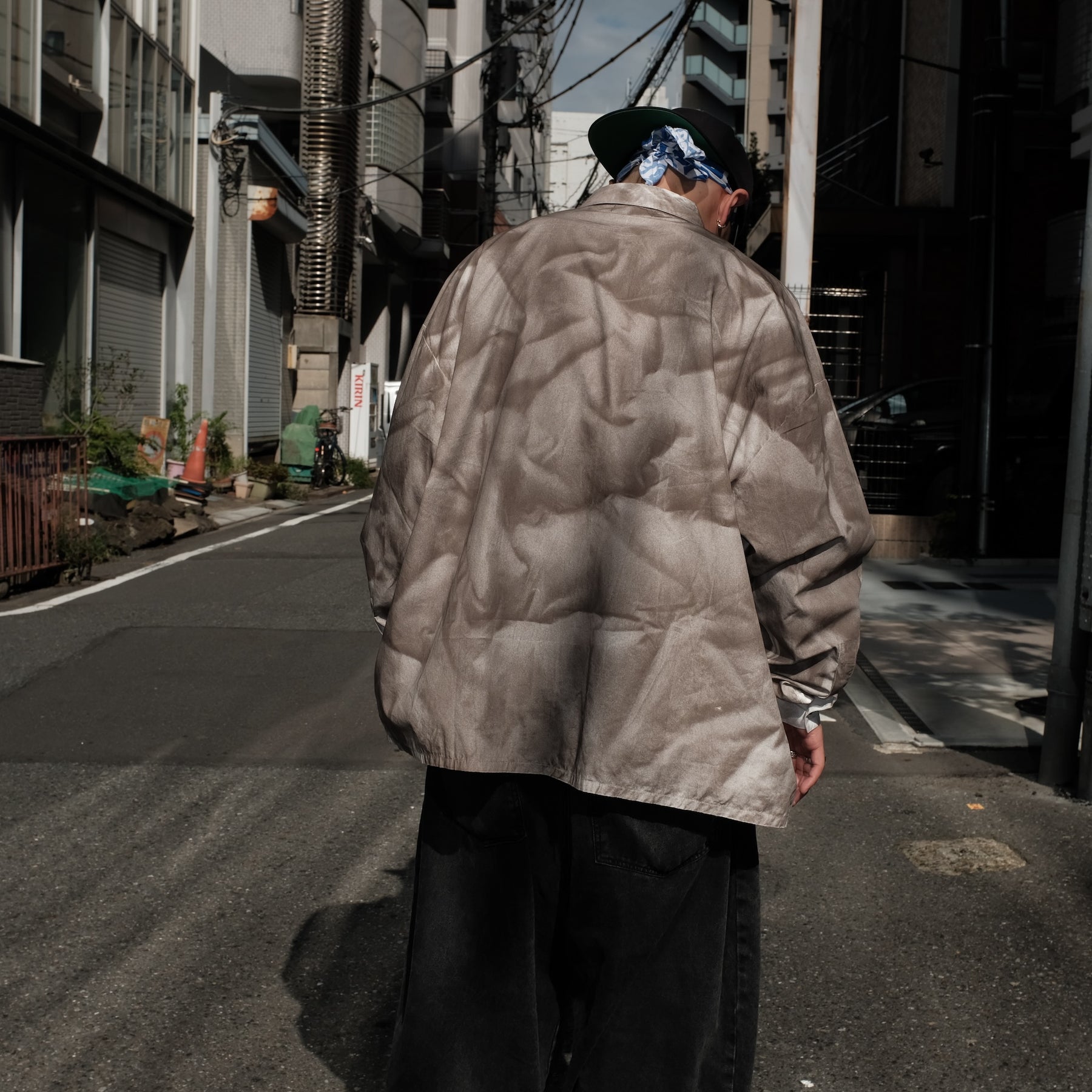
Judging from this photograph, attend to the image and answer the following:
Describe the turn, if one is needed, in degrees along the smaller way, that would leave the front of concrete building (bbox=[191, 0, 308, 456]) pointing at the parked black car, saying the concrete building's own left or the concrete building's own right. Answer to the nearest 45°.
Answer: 0° — it already faces it

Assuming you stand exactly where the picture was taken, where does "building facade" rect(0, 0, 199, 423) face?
facing the viewer and to the right of the viewer

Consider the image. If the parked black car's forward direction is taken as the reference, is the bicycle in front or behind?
in front

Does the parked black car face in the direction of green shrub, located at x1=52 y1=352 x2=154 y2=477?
yes

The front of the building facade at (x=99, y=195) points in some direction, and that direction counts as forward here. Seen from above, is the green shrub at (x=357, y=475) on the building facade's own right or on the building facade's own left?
on the building facade's own left

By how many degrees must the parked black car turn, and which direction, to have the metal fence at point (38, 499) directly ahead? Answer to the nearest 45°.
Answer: approximately 45° to its left

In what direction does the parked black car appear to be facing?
to the viewer's left
